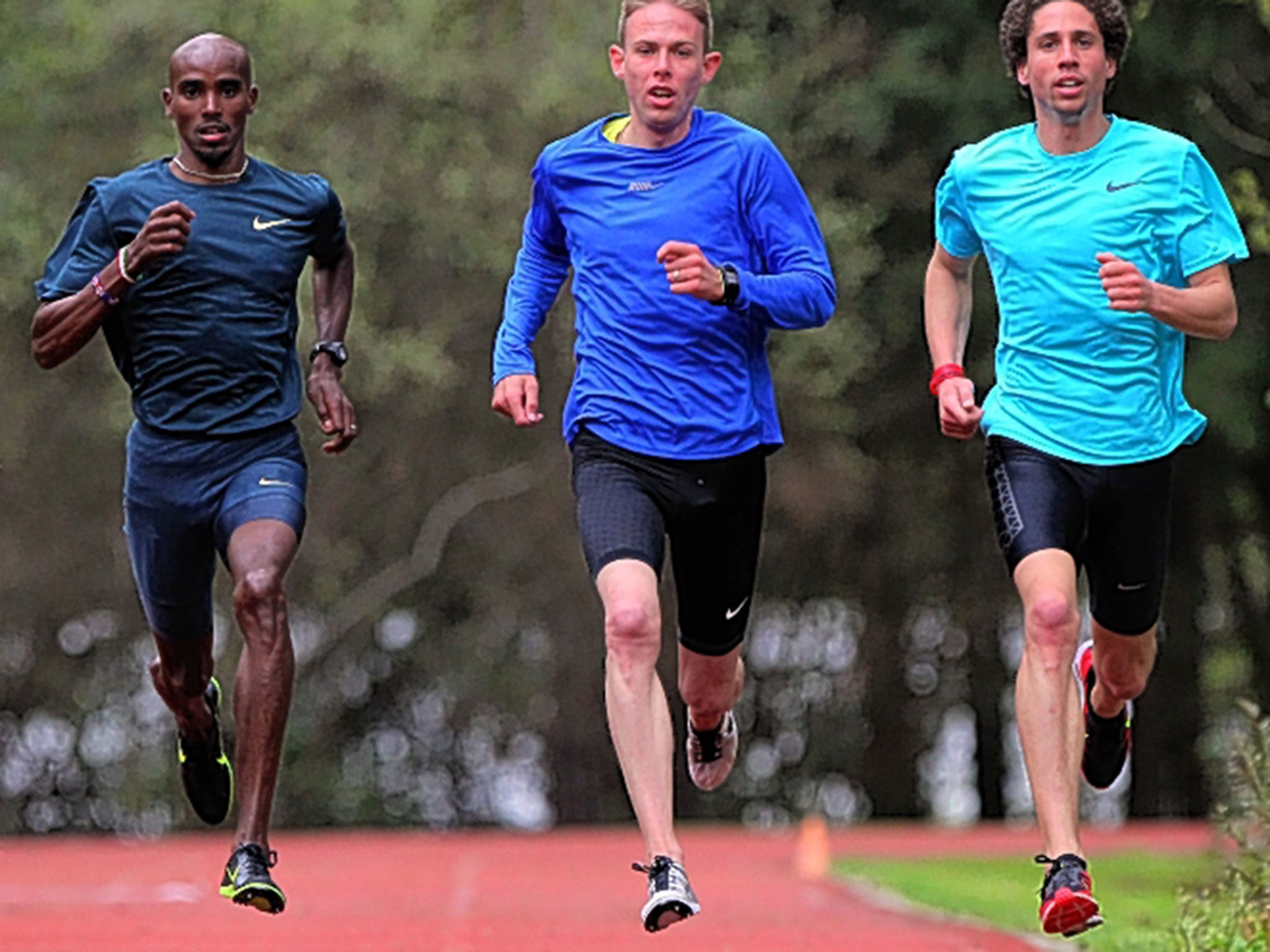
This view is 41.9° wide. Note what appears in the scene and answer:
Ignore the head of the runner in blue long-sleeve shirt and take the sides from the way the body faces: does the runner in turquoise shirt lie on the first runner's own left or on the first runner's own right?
on the first runner's own left

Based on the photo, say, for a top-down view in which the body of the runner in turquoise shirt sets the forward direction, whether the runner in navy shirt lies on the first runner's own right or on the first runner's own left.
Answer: on the first runner's own right

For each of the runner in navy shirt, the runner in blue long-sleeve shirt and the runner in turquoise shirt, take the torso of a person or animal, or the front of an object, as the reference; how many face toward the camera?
3

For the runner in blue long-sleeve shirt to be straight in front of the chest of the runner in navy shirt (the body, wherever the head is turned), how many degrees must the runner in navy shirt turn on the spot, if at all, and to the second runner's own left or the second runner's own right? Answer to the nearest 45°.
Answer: approximately 45° to the second runner's own left

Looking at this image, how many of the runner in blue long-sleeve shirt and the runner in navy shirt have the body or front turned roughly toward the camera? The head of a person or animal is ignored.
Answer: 2

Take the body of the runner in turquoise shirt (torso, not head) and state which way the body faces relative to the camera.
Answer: toward the camera

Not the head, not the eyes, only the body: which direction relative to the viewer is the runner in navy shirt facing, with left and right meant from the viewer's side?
facing the viewer

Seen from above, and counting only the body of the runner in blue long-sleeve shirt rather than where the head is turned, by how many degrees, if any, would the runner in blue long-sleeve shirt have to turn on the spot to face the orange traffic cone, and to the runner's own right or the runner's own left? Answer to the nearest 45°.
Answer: approximately 180°

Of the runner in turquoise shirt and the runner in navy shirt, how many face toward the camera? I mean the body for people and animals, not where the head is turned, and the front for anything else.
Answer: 2

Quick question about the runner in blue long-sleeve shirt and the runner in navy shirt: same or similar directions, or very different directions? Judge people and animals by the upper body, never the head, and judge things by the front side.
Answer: same or similar directions

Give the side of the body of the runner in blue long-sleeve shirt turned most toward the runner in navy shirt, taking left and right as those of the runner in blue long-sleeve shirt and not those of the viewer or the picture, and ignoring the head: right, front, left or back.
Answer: right
